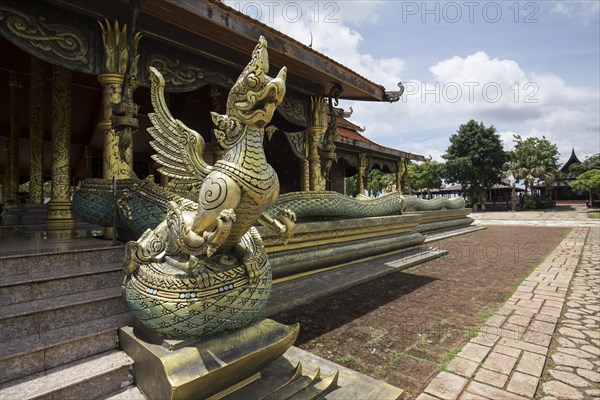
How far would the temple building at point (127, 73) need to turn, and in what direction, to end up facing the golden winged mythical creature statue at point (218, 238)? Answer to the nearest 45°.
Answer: approximately 45° to its right

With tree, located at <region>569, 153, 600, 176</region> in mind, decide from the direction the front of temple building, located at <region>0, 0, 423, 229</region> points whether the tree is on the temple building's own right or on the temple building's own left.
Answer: on the temple building's own left

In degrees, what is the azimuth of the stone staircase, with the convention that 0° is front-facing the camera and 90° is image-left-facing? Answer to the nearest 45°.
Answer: approximately 315°

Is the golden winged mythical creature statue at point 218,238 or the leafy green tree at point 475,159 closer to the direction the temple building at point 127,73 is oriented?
the golden winged mythical creature statue

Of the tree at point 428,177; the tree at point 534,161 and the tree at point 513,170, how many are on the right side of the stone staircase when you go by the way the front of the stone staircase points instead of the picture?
0

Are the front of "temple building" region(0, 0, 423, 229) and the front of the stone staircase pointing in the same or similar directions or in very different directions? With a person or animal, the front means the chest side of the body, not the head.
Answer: same or similar directions

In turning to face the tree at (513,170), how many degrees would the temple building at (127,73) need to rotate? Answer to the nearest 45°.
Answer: approximately 90° to its left

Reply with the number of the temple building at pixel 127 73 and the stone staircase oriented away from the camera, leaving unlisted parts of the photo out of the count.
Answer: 0

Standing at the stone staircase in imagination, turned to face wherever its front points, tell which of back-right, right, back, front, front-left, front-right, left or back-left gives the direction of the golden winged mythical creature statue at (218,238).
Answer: front

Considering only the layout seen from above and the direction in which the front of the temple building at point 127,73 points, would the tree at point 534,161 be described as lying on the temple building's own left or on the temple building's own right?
on the temple building's own left

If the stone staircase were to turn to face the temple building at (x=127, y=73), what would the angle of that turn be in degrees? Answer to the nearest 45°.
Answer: approximately 135° to its left

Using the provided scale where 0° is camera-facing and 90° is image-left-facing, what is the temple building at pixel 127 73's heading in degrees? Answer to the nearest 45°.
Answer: approximately 315°

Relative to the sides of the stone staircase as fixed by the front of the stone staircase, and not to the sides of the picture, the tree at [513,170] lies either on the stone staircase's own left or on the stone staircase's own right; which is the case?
on the stone staircase's own left
